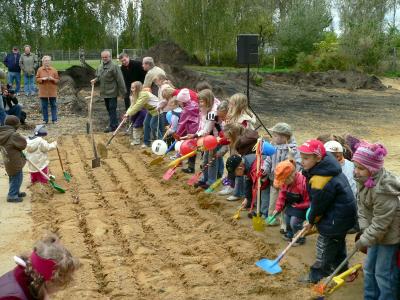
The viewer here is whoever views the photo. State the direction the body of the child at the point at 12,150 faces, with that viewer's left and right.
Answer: facing away from the viewer and to the right of the viewer

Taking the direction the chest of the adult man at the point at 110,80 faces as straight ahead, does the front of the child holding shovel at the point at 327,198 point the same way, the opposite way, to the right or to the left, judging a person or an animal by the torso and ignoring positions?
to the right

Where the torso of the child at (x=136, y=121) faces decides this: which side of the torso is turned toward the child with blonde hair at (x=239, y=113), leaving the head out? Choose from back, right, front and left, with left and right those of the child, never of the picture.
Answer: left

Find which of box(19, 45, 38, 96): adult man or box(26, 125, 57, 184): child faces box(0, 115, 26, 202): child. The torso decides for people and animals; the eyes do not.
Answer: the adult man
